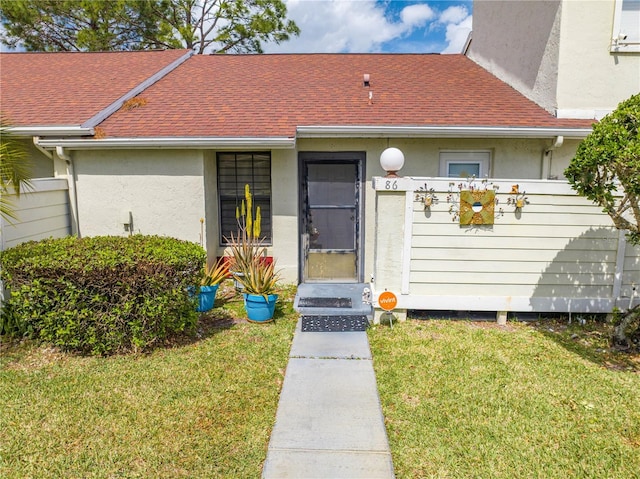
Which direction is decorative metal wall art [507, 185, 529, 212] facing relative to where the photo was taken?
toward the camera

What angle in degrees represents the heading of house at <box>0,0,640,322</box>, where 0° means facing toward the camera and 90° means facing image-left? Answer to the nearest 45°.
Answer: approximately 0°

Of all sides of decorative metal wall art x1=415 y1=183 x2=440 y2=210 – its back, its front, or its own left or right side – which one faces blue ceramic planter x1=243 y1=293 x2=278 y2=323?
right

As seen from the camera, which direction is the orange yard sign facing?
toward the camera

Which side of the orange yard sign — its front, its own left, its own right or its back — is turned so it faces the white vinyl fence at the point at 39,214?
right

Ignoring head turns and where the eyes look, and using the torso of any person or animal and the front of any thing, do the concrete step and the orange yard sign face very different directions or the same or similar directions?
same or similar directions

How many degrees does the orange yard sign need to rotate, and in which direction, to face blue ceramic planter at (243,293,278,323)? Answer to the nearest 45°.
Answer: approximately 90° to its right

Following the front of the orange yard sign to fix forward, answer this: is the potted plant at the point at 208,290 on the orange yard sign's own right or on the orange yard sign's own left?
on the orange yard sign's own right

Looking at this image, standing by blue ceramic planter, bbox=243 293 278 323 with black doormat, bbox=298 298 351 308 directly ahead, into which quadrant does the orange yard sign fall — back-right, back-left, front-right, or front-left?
front-right

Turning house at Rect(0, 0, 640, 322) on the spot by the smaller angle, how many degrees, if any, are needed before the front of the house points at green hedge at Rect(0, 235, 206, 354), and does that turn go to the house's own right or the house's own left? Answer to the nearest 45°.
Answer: approximately 45° to the house's own right

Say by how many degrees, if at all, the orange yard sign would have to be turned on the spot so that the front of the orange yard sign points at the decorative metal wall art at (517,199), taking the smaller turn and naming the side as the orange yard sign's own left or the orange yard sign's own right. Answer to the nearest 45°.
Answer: approximately 90° to the orange yard sign's own left

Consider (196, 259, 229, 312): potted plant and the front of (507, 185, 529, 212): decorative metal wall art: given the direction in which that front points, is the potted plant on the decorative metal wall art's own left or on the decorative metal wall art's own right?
on the decorative metal wall art's own right

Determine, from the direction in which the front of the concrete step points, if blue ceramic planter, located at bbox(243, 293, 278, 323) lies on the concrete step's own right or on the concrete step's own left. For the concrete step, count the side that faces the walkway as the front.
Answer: on the concrete step's own right
